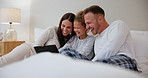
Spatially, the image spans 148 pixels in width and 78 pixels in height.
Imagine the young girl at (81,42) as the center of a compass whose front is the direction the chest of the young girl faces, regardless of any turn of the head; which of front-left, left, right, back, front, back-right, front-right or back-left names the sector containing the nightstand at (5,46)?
right

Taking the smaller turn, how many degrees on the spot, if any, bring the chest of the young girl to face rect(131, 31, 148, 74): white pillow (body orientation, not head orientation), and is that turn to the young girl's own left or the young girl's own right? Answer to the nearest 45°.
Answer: approximately 90° to the young girl's own left

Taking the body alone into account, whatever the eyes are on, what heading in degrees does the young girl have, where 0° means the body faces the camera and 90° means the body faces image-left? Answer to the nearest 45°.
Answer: approximately 45°

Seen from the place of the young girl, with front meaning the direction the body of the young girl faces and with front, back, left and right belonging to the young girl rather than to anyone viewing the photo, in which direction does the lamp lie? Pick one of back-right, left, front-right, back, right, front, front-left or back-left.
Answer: right
